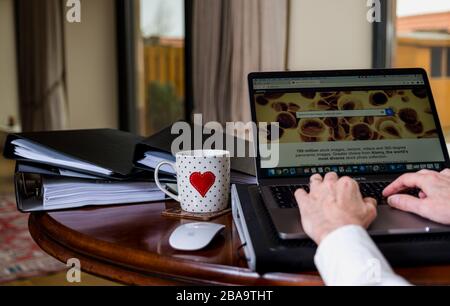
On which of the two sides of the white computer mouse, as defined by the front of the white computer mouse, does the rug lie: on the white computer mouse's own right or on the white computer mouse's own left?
on the white computer mouse's own left

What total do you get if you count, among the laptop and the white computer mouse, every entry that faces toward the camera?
1

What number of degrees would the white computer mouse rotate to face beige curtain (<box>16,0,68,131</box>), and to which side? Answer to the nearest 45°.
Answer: approximately 45° to its left

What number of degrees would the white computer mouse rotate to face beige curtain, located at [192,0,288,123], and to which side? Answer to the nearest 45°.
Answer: approximately 45° to its left

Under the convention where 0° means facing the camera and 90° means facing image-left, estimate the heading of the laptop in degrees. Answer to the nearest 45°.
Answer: approximately 0°

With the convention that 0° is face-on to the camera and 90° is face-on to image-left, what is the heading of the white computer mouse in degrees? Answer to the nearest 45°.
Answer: approximately 225°
